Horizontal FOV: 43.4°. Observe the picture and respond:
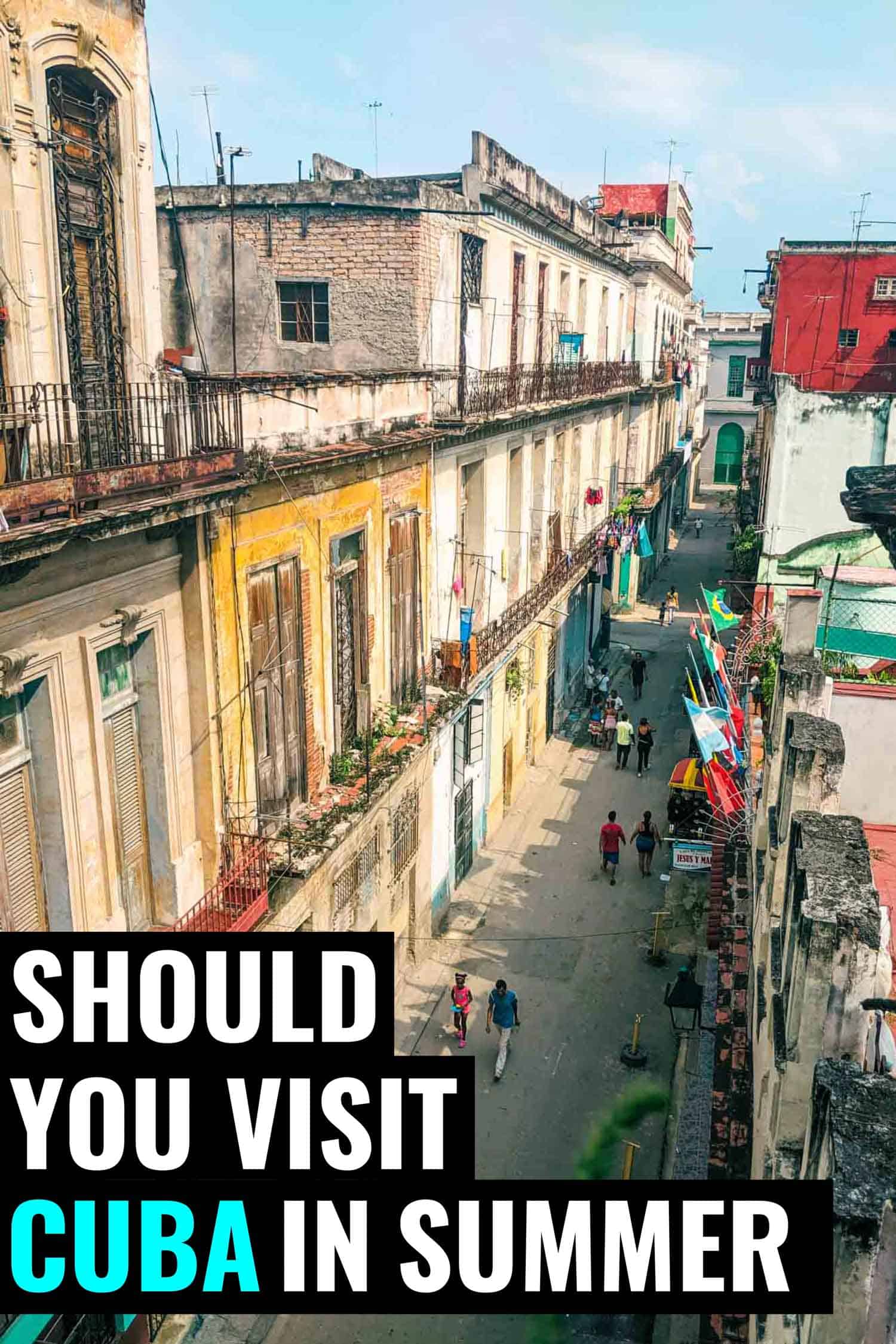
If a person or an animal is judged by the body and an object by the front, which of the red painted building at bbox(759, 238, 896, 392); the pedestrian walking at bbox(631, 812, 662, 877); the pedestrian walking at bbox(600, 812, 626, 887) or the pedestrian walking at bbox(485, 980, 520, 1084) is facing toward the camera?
the pedestrian walking at bbox(485, 980, 520, 1084)

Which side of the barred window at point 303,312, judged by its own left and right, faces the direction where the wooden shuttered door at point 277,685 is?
front

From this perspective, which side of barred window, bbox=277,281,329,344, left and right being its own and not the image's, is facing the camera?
front

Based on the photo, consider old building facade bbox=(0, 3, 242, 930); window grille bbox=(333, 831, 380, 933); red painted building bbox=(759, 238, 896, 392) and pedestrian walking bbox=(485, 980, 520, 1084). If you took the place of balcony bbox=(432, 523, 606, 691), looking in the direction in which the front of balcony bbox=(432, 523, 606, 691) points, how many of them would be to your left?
1

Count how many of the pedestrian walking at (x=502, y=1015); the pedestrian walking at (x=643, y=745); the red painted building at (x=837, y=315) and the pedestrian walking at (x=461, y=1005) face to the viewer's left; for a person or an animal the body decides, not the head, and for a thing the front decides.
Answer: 1

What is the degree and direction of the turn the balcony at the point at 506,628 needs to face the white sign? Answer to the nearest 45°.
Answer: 0° — it already faces it

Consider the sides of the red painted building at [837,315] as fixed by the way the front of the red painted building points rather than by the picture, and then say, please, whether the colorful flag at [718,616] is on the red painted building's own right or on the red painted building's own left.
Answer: on the red painted building's own left

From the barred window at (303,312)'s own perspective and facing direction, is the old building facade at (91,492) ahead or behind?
ahead

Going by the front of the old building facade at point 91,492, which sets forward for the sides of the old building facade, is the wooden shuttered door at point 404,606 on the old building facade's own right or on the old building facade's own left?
on the old building facade's own left
